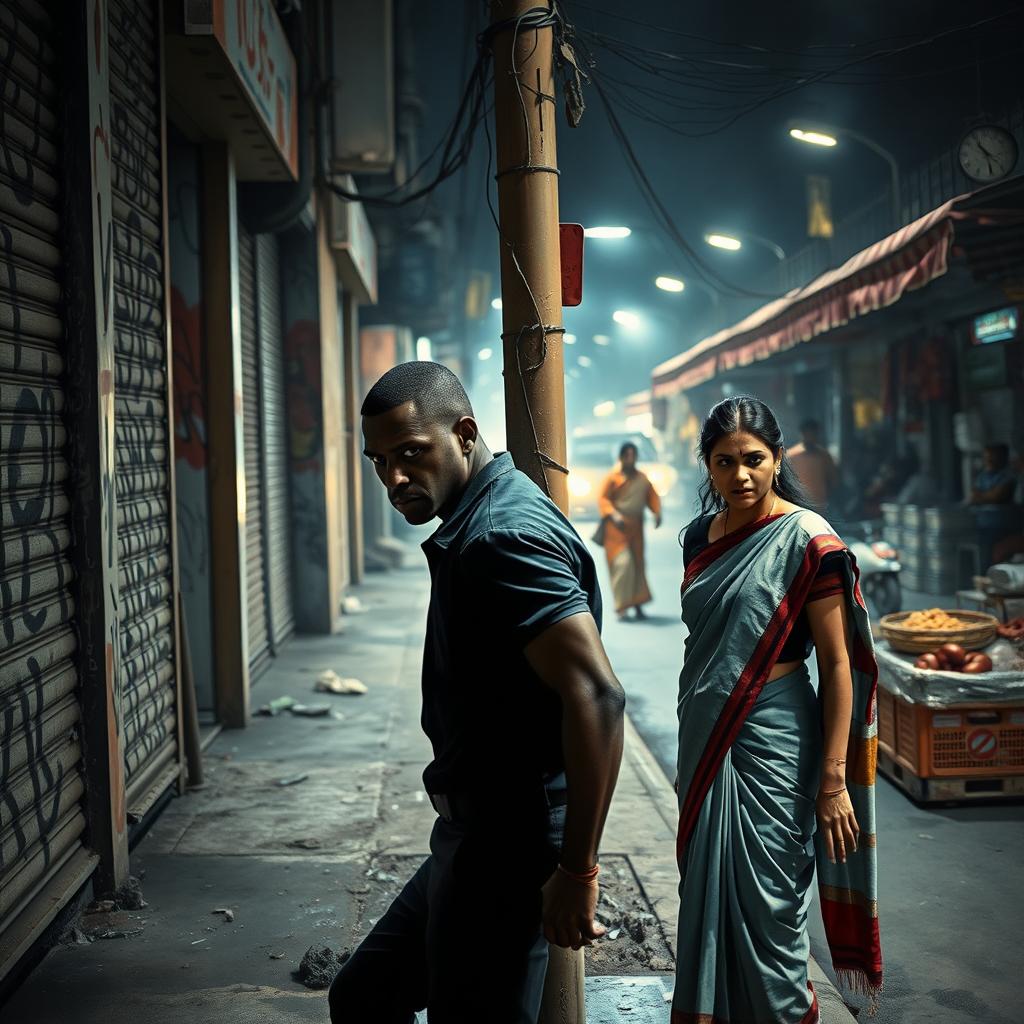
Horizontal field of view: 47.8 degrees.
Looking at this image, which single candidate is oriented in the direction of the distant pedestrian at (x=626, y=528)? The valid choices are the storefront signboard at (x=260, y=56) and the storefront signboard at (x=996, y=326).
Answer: the storefront signboard at (x=996, y=326)

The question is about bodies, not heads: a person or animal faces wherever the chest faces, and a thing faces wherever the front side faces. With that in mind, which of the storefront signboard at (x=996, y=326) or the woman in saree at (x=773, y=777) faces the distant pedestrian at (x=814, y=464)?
the storefront signboard

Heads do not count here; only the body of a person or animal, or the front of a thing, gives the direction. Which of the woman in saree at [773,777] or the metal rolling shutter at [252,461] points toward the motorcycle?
the metal rolling shutter

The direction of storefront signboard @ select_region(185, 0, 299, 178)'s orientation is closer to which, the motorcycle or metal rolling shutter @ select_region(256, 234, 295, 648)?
the motorcycle

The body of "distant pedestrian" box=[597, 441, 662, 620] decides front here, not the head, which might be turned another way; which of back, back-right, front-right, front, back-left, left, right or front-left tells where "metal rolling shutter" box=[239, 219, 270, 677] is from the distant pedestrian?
front-right

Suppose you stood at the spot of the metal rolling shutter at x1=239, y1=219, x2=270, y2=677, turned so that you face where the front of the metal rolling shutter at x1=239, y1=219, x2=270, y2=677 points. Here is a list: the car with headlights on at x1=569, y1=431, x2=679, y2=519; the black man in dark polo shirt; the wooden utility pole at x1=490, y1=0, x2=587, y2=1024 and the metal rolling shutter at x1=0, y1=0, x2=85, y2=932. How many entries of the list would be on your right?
3

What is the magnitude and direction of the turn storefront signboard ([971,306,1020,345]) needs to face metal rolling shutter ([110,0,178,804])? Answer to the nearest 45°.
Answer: approximately 45° to its left

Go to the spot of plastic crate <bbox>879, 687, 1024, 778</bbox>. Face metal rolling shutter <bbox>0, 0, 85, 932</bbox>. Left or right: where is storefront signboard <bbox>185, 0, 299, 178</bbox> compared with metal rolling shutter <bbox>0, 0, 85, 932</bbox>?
right

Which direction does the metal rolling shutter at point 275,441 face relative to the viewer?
to the viewer's right

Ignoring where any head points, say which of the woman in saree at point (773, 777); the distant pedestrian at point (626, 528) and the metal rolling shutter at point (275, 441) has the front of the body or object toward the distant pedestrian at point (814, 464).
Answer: the metal rolling shutter

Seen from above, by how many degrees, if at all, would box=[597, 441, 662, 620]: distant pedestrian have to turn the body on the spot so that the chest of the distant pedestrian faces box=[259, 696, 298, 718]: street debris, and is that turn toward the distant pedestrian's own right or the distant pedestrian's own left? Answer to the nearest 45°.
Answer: approximately 45° to the distant pedestrian's own right

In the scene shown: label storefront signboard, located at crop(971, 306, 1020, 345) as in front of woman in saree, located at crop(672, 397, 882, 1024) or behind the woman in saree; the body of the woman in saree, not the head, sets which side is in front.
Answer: behind

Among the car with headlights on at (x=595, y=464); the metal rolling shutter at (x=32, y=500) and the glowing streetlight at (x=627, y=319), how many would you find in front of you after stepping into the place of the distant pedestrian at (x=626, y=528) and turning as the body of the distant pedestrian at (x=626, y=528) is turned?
1
